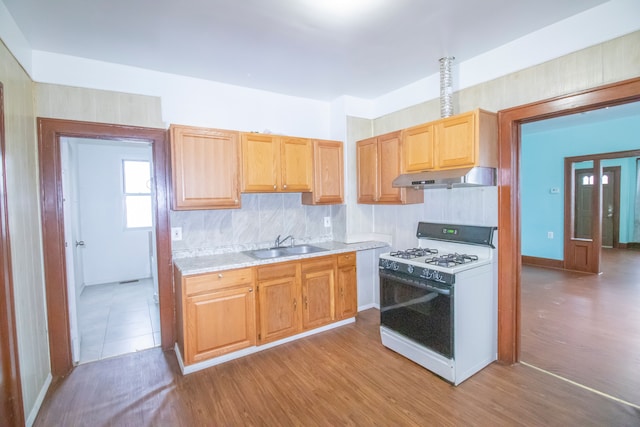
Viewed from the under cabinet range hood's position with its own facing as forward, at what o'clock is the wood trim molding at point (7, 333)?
The wood trim molding is roughly at 12 o'clock from the under cabinet range hood.

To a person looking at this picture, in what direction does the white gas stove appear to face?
facing the viewer and to the left of the viewer

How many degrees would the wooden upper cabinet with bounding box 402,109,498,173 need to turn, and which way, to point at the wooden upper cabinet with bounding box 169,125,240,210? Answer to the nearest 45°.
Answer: approximately 45° to its right

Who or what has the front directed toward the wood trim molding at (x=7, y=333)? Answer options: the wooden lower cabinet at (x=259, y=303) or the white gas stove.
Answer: the white gas stove

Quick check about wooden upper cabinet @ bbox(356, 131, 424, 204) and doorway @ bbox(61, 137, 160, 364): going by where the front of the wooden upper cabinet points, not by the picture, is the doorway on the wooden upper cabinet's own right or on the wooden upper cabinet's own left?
on the wooden upper cabinet's own right

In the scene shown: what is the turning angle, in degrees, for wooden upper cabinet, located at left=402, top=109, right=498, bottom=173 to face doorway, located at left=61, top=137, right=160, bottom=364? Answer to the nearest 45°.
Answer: approximately 45° to its right

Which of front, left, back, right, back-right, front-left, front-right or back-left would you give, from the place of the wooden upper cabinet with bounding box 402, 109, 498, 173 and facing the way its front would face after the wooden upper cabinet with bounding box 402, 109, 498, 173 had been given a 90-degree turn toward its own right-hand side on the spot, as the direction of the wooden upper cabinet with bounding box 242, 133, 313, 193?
front-left

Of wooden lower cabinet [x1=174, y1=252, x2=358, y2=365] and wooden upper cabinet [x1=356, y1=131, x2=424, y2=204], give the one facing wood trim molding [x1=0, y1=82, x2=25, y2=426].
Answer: the wooden upper cabinet

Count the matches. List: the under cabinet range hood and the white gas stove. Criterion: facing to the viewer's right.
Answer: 0
